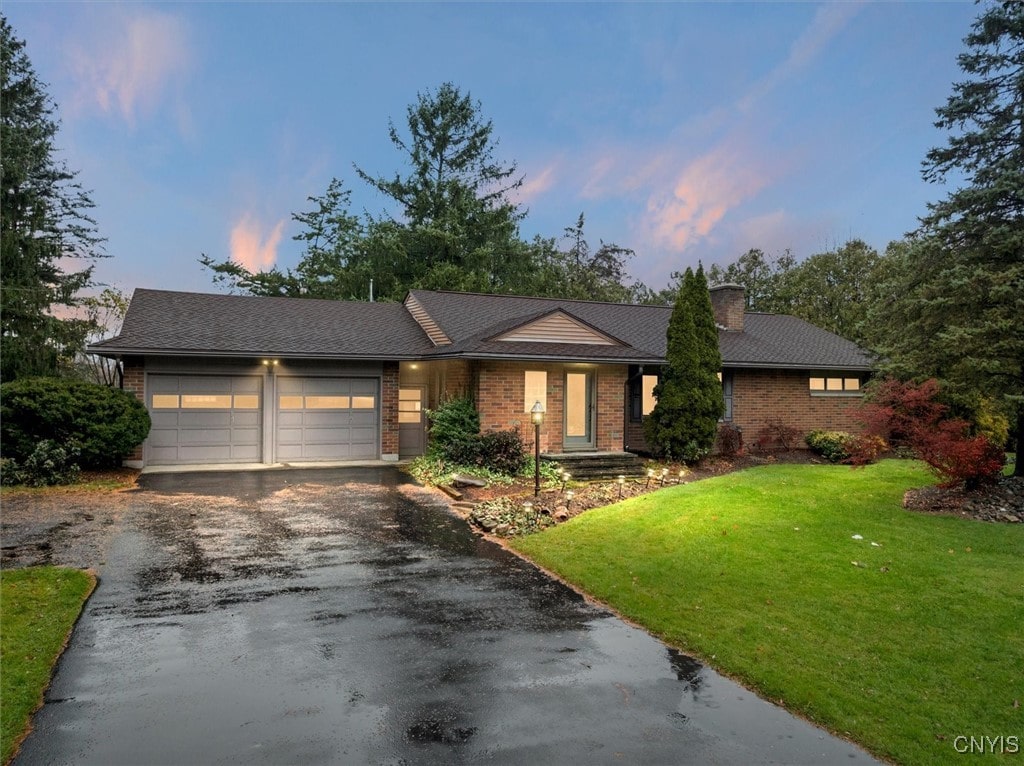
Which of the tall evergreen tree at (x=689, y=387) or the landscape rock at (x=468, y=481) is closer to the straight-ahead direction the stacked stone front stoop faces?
the landscape rock

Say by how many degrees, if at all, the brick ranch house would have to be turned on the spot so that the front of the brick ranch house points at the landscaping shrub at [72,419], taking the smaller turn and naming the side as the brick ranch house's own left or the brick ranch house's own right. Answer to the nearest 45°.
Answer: approximately 45° to the brick ranch house's own right

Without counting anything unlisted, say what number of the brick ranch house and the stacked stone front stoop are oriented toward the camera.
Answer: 2

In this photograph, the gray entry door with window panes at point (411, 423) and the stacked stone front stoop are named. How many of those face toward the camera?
2

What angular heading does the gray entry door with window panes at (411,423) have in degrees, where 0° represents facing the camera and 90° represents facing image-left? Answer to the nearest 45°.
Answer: approximately 0°

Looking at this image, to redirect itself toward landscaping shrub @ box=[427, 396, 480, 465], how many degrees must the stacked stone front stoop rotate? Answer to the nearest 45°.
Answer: approximately 90° to its right

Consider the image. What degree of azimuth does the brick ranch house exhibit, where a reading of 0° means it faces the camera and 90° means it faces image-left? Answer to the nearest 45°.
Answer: approximately 0°

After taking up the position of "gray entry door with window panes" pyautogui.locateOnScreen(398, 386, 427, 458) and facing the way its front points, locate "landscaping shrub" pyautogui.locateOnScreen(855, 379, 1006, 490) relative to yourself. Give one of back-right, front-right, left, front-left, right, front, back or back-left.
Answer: front-left

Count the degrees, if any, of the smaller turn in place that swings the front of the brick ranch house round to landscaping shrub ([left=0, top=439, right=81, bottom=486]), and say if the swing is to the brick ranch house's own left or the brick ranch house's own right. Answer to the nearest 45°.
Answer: approximately 45° to the brick ranch house's own right

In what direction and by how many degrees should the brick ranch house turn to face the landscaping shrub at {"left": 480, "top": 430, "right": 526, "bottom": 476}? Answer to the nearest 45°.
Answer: approximately 45° to its left

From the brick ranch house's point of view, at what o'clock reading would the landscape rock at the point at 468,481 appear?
The landscape rock is roughly at 11 o'clock from the brick ranch house.

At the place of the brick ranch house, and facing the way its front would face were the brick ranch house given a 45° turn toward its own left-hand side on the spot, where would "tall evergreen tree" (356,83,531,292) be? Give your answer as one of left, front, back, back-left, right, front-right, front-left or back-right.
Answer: back-left
